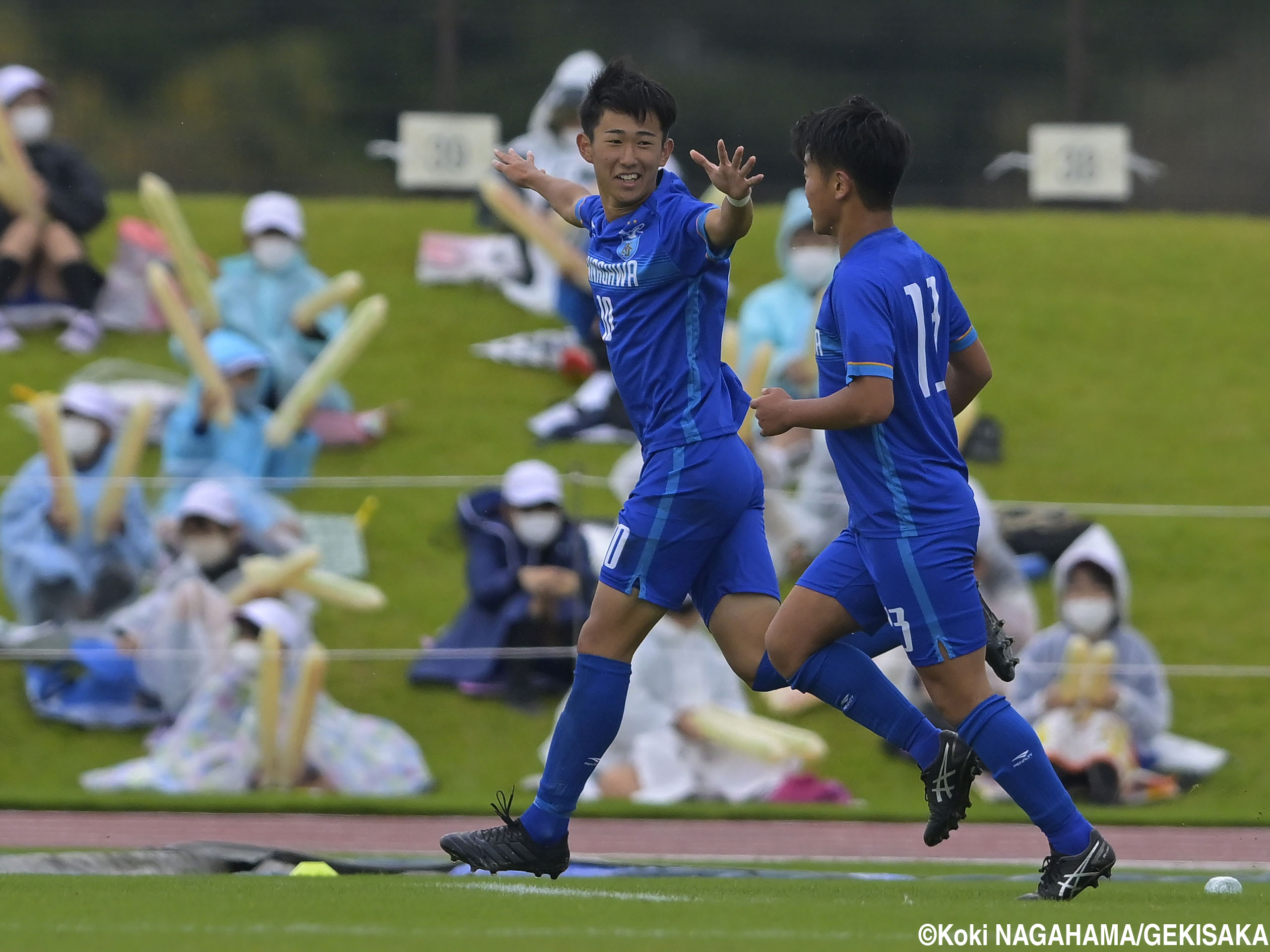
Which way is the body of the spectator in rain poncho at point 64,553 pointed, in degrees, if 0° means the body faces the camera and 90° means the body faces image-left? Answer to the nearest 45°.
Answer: approximately 0°

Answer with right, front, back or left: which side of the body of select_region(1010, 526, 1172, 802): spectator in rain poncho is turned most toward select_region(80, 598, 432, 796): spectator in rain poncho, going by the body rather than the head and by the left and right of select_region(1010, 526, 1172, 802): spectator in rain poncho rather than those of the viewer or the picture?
right

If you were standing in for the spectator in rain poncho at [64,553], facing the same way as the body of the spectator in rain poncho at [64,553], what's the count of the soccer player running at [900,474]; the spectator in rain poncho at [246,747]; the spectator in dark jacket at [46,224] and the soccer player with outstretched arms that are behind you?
1

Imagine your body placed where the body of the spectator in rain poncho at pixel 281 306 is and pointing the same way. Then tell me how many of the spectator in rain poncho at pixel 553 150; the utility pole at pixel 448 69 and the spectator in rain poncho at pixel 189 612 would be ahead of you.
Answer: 1

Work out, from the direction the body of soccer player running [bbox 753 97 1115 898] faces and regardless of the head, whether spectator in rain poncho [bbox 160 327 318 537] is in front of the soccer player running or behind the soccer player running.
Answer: in front

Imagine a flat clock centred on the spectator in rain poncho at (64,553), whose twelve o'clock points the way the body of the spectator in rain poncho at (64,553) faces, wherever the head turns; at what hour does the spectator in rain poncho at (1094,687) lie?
the spectator in rain poncho at (1094,687) is roughly at 10 o'clock from the spectator in rain poncho at (64,553).

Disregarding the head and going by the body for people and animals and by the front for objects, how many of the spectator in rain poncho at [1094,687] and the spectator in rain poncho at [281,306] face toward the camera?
2

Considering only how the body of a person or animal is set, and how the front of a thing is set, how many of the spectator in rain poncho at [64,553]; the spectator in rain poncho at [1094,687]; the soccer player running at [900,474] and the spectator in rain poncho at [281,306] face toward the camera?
3

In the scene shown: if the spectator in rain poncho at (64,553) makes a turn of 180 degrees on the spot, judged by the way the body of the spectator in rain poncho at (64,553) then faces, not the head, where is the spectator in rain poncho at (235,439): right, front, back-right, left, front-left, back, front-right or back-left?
front-right

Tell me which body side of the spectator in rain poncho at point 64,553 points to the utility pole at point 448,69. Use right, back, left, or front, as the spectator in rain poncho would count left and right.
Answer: back

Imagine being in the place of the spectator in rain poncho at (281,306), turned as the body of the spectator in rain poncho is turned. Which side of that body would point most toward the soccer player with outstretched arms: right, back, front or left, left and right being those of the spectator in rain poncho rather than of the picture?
front

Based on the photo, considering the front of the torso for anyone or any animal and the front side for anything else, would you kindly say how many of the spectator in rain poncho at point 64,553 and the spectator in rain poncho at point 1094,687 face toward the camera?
2

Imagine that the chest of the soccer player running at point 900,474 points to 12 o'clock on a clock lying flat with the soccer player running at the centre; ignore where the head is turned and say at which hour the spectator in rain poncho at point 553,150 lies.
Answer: The spectator in rain poncho is roughly at 1 o'clock from the soccer player running.

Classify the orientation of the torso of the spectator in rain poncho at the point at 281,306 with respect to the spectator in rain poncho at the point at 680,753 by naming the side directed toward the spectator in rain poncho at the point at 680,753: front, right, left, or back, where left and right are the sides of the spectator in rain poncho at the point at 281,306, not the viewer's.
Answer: front
